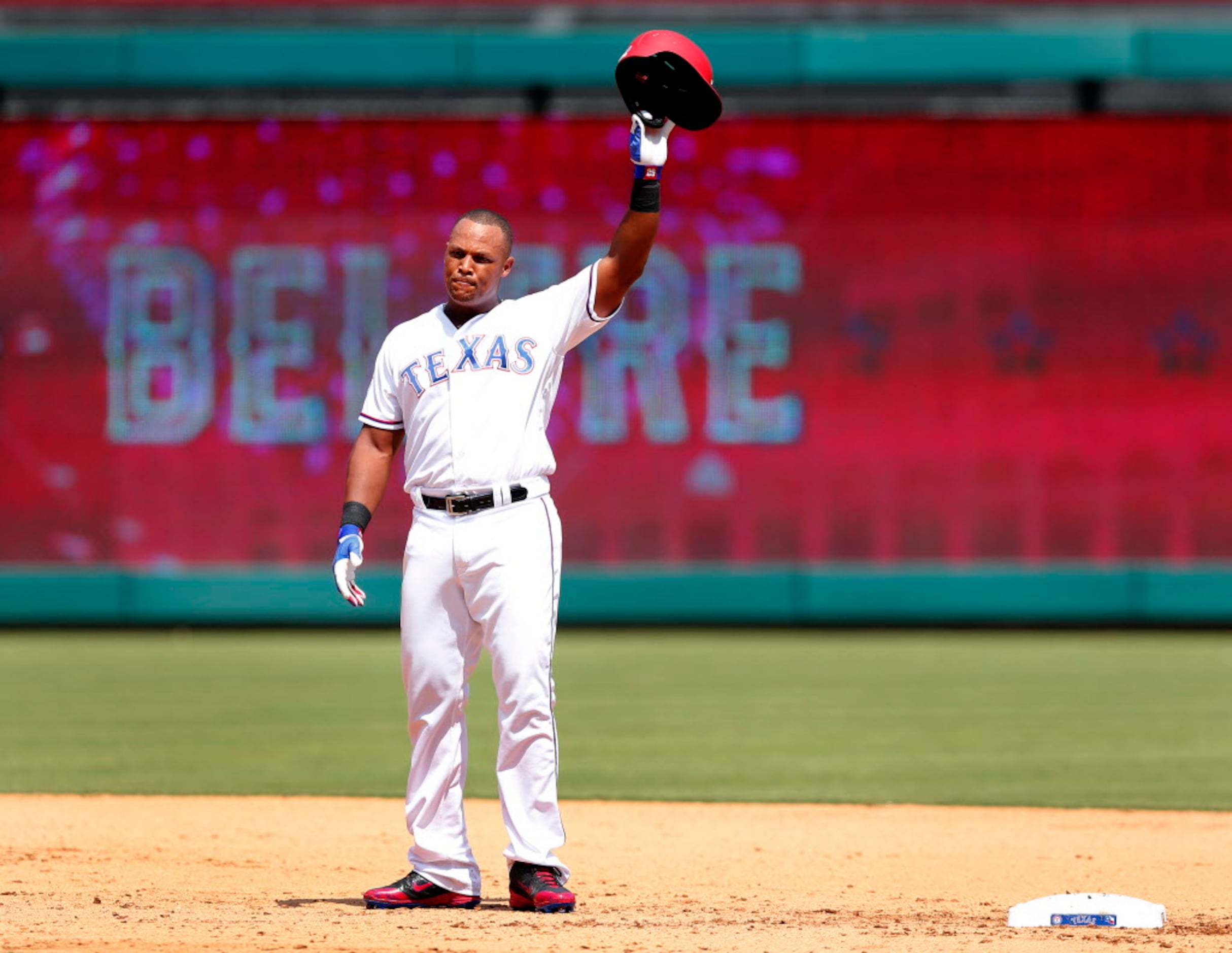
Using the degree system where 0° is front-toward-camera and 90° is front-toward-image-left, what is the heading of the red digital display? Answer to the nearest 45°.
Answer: approximately 0°

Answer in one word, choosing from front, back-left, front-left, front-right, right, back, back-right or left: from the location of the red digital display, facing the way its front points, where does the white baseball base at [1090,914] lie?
front

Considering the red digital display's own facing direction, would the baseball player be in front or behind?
in front
